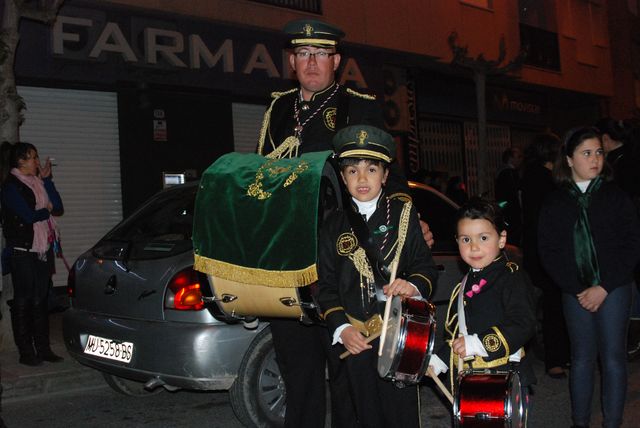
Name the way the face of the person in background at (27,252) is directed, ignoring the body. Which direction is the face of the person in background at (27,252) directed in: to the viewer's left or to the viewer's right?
to the viewer's right

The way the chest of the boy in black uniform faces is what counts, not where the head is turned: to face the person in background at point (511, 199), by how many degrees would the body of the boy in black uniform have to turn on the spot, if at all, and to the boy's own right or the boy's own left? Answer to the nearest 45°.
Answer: approximately 180°

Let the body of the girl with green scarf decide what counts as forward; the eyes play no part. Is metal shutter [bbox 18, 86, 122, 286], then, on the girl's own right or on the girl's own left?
on the girl's own right

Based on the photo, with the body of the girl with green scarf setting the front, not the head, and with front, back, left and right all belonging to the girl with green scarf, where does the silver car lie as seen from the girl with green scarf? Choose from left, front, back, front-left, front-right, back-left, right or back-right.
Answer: right

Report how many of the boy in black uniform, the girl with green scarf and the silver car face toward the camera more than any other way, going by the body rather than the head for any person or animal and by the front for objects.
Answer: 2
